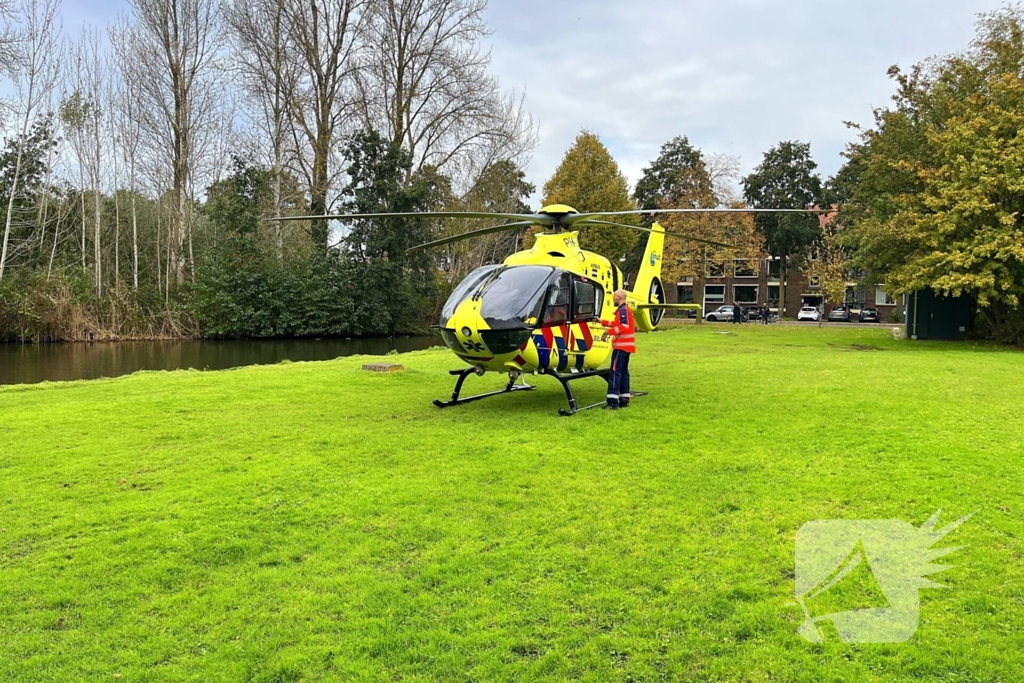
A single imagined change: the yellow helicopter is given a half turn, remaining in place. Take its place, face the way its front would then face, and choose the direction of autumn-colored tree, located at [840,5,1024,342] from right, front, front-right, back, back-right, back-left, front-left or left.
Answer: front

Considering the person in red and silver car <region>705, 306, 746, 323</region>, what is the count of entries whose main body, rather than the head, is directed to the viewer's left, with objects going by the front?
2

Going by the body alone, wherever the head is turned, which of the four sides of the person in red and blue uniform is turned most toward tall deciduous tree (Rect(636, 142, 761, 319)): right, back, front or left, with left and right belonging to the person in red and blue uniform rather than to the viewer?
right

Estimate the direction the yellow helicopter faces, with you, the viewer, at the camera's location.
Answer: facing the viewer and to the left of the viewer

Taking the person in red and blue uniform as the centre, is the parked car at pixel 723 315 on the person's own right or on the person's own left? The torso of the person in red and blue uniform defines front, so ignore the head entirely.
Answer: on the person's own right

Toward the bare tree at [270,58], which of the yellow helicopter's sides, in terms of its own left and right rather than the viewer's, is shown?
right

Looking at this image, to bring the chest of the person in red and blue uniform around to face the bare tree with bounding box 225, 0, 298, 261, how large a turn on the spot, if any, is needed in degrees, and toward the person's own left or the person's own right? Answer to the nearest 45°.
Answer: approximately 45° to the person's own right

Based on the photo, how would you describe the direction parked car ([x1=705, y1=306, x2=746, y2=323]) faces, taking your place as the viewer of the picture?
facing to the left of the viewer

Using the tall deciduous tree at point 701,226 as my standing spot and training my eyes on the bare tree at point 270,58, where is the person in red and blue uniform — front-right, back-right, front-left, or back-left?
front-left

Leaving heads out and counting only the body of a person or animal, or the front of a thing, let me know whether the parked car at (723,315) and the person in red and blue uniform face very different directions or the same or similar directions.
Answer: same or similar directions

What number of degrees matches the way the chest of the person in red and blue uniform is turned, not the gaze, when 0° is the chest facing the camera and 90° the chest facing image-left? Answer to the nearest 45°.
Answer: approximately 90°
